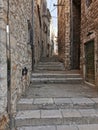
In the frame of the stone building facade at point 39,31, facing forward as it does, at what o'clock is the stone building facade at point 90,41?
the stone building facade at point 90,41 is roughly at 1 o'clock from the stone building facade at point 39,31.

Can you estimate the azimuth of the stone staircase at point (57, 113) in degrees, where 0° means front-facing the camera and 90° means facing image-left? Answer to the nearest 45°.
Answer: approximately 0°
